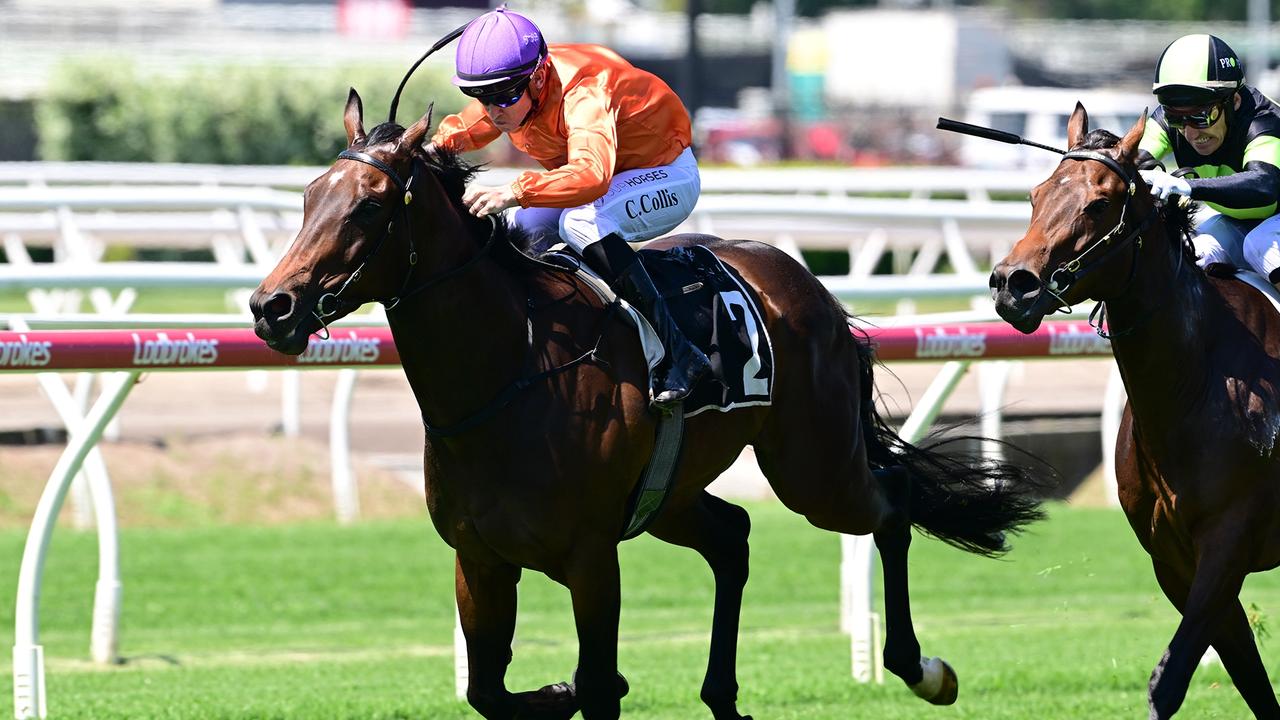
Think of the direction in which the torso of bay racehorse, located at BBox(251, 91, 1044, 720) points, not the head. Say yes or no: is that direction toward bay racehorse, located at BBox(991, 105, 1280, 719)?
no

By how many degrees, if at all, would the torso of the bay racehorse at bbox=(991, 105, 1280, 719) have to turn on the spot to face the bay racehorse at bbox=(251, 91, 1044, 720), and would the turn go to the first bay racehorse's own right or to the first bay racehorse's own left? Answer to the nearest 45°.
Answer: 0° — it already faces it

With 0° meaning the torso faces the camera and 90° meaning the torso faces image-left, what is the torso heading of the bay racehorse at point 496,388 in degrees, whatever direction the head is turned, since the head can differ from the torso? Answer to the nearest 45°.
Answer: approximately 45°

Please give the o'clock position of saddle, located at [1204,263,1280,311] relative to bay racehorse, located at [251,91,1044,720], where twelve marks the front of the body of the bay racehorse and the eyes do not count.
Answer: The saddle is roughly at 7 o'clock from the bay racehorse.

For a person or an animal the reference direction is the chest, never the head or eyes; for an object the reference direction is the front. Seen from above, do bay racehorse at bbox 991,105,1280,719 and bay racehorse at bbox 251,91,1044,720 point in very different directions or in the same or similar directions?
same or similar directions

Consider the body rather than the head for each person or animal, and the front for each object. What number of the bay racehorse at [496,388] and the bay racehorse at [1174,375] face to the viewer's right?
0

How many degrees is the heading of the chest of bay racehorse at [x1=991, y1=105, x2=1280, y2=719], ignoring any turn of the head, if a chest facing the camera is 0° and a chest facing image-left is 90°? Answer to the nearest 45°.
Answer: approximately 45°
